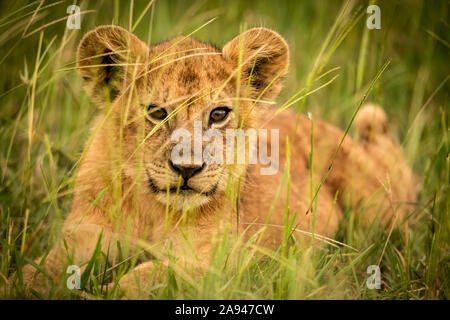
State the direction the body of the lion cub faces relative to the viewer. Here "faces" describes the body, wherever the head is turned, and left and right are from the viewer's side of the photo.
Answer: facing the viewer and to the left of the viewer
